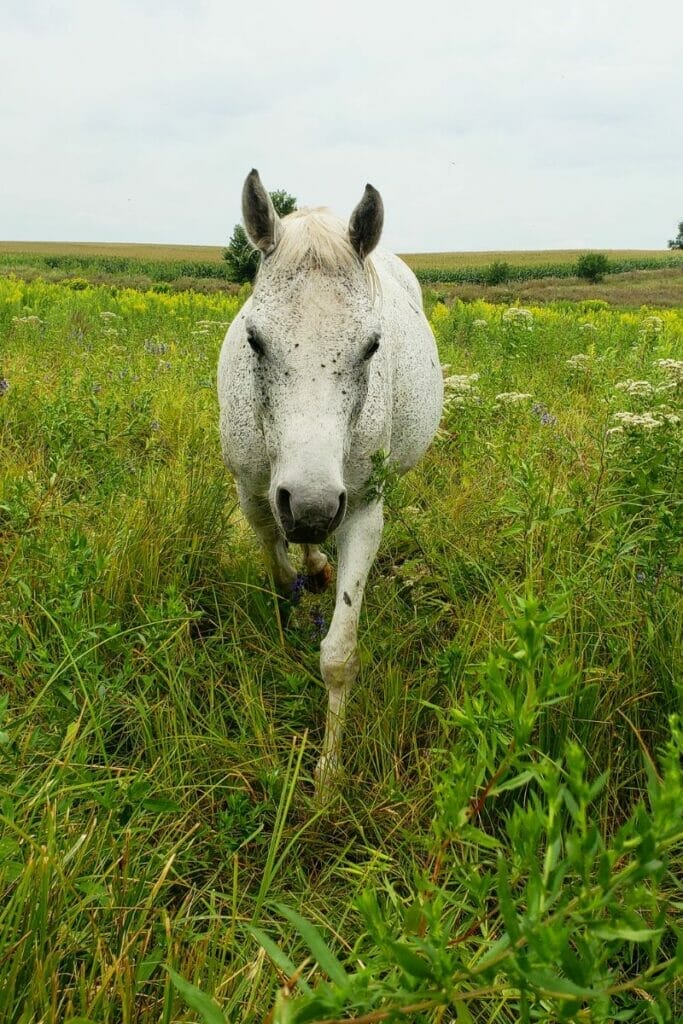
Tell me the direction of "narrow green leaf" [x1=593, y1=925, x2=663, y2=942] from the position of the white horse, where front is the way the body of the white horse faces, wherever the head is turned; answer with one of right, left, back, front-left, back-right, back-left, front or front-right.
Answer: front

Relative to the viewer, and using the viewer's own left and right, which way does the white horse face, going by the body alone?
facing the viewer

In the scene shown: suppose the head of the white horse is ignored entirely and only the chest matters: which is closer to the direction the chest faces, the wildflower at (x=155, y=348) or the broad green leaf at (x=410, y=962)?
the broad green leaf

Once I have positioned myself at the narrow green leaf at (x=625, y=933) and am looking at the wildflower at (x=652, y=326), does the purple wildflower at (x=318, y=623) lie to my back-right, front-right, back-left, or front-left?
front-left

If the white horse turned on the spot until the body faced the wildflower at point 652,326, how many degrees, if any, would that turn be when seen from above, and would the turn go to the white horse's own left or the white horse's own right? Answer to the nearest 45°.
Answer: approximately 135° to the white horse's own left

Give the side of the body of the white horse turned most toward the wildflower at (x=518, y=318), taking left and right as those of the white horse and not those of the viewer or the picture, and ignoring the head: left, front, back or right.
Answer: back

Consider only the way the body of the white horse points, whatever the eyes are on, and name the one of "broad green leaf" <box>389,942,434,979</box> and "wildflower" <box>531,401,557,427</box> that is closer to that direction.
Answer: the broad green leaf

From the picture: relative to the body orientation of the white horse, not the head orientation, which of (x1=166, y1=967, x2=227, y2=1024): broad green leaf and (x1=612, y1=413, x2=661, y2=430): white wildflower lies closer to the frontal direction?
the broad green leaf

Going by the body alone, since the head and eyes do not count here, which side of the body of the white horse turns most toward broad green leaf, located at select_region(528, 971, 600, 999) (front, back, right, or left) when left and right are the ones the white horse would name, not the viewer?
front

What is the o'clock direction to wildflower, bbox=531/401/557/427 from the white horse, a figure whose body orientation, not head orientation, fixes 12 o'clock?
The wildflower is roughly at 7 o'clock from the white horse.

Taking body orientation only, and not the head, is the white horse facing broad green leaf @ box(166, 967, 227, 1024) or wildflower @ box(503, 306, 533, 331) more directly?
the broad green leaf

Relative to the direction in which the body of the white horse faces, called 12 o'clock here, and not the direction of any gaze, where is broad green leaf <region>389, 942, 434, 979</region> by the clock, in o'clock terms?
The broad green leaf is roughly at 12 o'clock from the white horse.

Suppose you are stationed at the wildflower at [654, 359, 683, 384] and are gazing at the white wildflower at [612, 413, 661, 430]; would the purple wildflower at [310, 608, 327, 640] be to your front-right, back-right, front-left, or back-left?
front-right

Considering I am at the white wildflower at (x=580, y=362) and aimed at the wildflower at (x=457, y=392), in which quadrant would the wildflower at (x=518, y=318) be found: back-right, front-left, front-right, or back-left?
back-right
